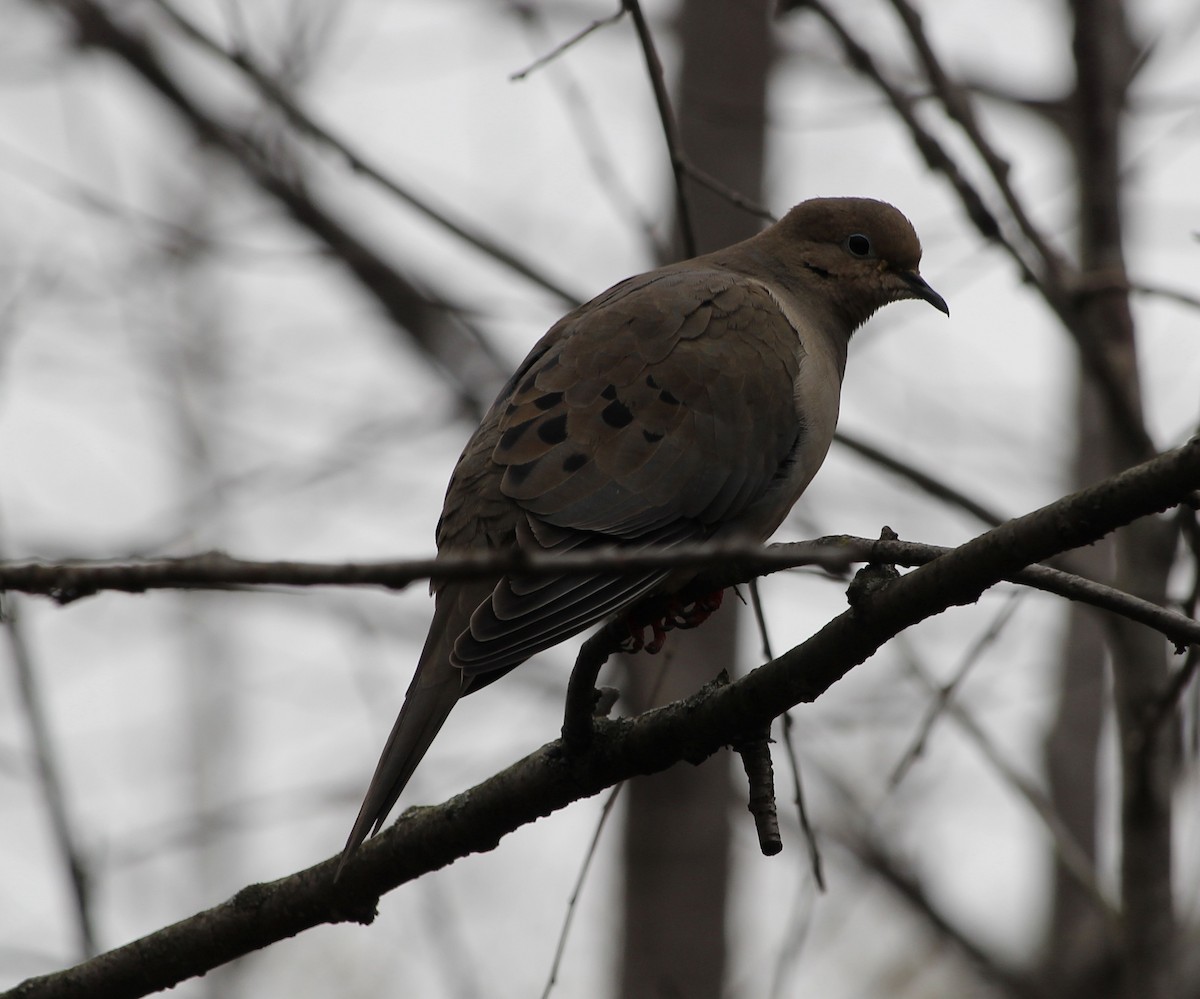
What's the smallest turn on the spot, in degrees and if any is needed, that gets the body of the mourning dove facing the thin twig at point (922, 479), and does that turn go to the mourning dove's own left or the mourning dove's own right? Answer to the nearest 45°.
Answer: approximately 45° to the mourning dove's own left

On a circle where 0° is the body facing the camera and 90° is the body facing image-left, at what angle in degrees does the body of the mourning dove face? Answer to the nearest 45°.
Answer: approximately 270°
